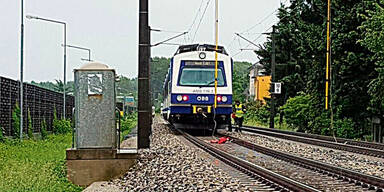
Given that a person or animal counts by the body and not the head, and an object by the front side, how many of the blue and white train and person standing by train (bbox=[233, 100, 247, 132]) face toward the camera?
2

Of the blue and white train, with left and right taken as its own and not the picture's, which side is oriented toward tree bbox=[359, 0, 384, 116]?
left

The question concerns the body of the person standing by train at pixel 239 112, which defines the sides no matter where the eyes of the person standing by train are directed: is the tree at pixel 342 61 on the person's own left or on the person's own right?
on the person's own left

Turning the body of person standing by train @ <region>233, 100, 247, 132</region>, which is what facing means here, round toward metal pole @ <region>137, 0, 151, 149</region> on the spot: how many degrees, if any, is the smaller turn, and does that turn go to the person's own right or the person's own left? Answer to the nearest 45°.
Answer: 0° — they already face it

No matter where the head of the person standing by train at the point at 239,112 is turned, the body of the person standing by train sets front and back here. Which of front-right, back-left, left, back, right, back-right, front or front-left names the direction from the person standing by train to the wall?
right

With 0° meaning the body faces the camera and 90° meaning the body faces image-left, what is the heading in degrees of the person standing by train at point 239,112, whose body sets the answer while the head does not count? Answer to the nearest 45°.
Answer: approximately 0°

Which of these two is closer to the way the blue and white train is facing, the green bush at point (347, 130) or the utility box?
the utility box

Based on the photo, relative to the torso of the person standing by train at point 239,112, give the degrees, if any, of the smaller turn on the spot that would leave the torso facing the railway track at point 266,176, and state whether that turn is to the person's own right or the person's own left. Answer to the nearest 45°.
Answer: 0° — they already face it

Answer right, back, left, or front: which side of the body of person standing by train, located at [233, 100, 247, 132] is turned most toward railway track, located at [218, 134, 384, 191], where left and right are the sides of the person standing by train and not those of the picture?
front
